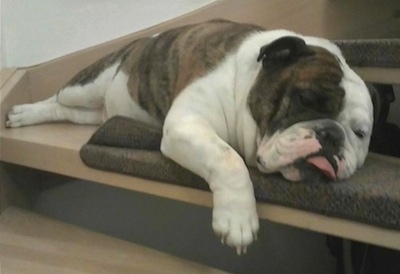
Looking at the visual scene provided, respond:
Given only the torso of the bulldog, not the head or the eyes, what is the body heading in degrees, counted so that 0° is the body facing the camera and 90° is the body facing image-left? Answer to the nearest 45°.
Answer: approximately 315°
